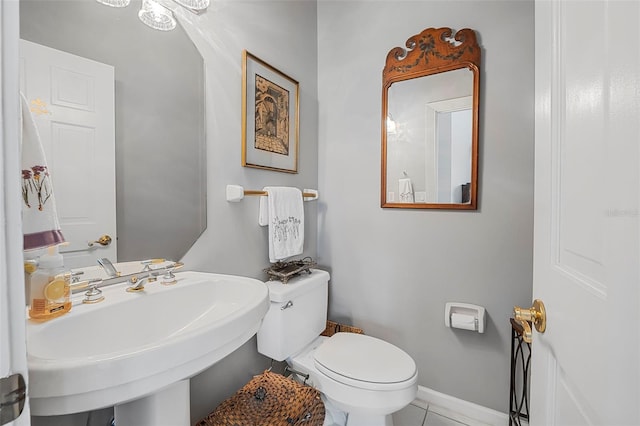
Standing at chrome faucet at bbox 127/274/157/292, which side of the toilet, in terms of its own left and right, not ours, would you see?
right

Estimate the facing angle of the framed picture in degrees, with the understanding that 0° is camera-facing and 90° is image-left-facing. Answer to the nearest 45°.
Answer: approximately 315°

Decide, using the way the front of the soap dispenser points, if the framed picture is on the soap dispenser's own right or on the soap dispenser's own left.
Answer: on the soap dispenser's own left

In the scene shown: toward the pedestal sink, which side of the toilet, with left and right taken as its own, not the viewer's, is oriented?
right

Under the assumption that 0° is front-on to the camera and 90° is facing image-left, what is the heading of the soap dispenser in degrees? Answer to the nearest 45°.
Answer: approximately 315°
